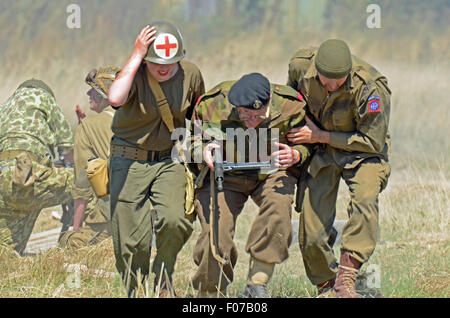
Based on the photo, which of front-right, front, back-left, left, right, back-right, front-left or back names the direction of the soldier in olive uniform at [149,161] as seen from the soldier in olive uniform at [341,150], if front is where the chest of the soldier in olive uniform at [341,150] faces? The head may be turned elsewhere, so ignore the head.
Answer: front-right

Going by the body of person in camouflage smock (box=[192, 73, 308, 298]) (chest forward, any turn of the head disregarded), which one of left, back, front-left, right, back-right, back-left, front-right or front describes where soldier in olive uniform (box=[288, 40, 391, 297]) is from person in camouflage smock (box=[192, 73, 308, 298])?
left

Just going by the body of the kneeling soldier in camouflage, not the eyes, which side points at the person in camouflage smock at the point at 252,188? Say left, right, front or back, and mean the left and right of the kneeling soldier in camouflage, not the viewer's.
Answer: right

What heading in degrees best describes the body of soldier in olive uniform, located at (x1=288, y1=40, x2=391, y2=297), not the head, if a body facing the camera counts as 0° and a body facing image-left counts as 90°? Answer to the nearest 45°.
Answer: approximately 45°

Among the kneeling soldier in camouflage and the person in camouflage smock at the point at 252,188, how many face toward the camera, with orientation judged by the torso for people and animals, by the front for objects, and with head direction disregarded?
1

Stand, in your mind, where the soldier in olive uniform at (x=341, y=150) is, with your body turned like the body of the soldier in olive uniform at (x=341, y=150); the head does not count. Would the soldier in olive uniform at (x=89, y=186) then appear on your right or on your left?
on your right

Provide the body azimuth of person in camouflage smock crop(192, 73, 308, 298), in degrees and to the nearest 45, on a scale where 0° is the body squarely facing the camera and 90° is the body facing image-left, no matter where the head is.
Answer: approximately 0°

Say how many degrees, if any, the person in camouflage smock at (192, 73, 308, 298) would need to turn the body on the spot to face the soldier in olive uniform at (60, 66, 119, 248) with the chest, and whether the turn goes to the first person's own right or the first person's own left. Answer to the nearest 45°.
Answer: approximately 135° to the first person's own right
